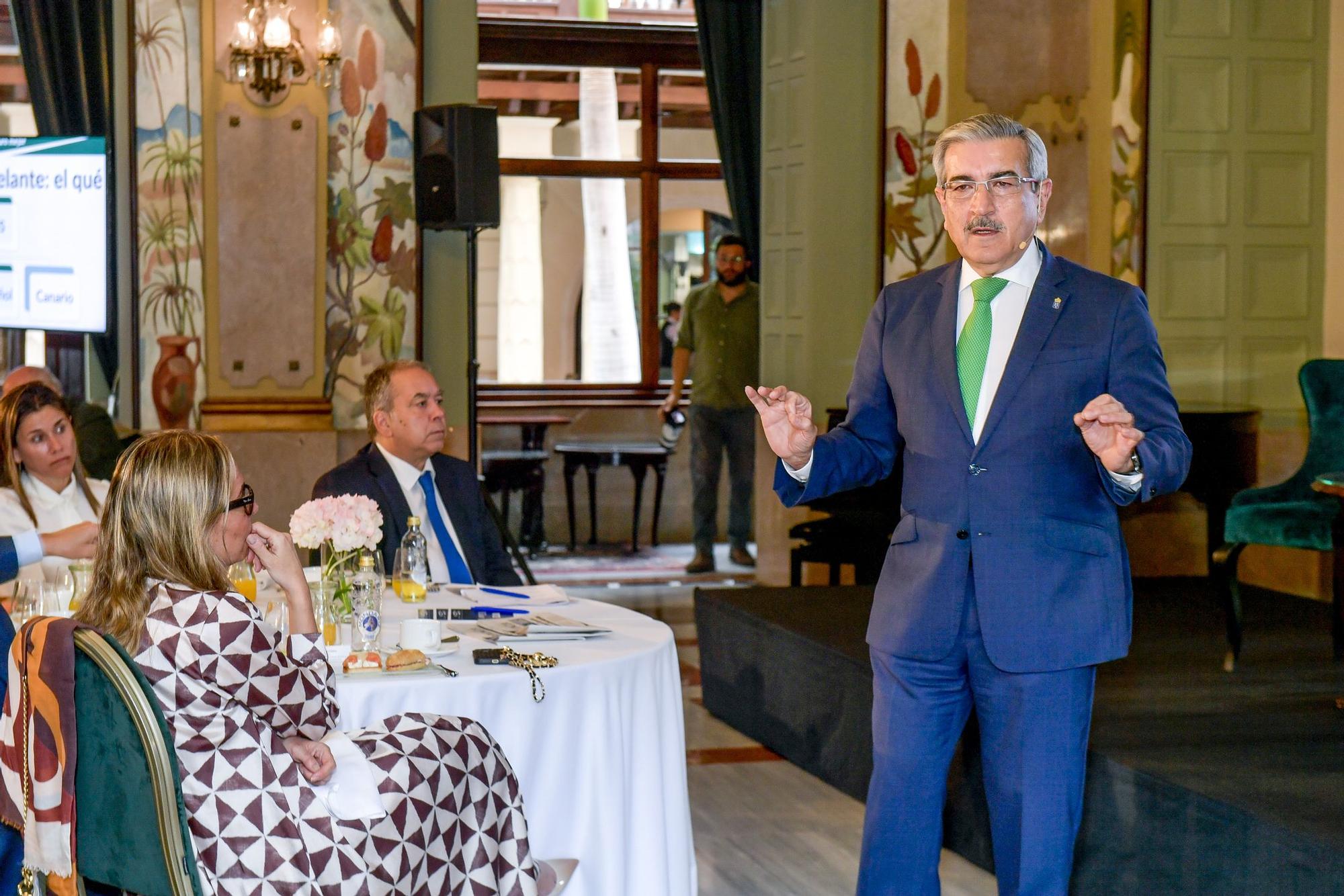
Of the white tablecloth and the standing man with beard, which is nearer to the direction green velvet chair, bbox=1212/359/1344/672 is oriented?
the white tablecloth

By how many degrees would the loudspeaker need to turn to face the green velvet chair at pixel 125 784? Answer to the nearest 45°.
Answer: approximately 45° to its left

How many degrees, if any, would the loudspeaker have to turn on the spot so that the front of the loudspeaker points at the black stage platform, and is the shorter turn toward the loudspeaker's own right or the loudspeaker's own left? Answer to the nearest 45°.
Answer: approximately 90° to the loudspeaker's own left

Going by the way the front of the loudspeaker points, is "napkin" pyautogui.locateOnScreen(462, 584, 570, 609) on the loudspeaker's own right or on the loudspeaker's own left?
on the loudspeaker's own left

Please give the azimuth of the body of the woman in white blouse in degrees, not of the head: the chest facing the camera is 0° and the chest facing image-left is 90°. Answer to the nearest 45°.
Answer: approximately 315°
